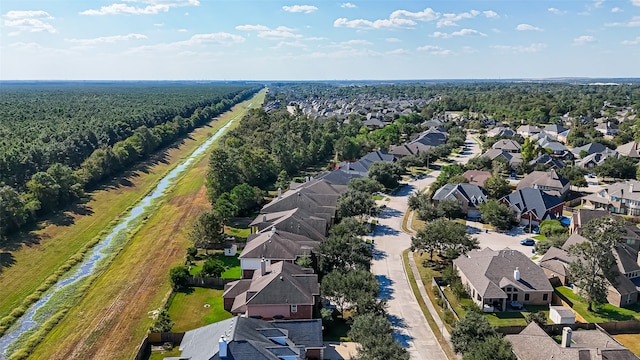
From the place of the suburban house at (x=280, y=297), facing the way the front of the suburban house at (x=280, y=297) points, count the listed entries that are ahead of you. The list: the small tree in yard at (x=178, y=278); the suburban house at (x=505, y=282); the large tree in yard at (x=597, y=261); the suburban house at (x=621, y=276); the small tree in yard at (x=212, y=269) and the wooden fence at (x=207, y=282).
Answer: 3

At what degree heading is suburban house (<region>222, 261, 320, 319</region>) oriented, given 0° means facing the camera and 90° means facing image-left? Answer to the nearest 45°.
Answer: approximately 270°

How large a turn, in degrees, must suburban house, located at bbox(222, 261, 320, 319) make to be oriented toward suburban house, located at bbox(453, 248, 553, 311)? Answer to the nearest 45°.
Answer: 0° — it already faces it

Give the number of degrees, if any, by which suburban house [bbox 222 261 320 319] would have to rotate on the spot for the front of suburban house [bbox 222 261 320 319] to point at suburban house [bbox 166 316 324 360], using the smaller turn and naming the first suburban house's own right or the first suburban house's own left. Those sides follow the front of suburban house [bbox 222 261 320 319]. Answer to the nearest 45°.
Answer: approximately 90° to the first suburban house's own right

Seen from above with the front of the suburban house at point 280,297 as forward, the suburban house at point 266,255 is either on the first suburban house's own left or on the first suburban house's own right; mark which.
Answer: on the first suburban house's own left

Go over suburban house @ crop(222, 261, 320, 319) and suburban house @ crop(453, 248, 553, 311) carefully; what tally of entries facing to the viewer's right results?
1

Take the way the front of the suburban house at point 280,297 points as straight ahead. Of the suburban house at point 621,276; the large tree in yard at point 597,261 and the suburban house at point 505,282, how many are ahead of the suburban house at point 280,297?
3

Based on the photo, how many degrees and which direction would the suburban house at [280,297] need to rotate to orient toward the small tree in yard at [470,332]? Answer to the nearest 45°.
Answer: approximately 45° to its right

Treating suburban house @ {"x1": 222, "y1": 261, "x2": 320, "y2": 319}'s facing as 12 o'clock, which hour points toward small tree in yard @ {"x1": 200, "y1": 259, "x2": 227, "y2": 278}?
The small tree in yard is roughly at 8 o'clock from the suburban house.
